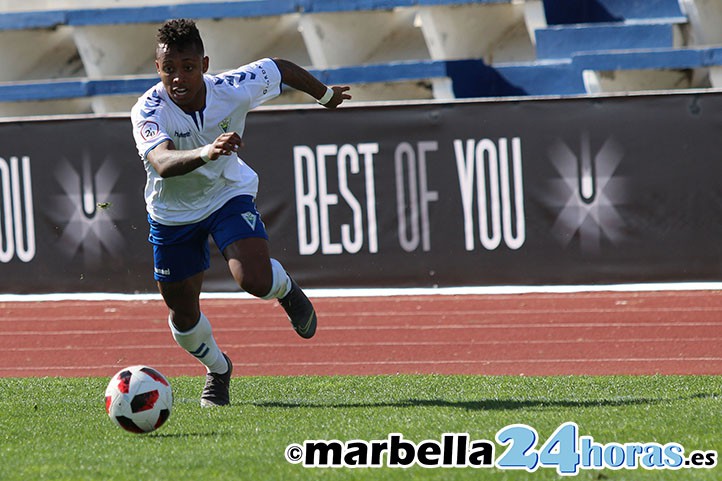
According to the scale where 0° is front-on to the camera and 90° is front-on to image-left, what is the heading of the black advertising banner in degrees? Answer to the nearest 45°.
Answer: approximately 0°

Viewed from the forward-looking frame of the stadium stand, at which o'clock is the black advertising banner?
The black advertising banner is roughly at 12 o'clock from the stadium stand.

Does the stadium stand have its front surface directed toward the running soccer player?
yes

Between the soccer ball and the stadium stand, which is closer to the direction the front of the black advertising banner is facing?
the soccer ball

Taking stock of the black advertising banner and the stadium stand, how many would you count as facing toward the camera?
2

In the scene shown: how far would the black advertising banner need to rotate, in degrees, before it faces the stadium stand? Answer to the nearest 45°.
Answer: approximately 180°

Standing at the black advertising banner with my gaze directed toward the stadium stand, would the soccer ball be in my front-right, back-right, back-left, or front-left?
back-left

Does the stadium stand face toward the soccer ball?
yes

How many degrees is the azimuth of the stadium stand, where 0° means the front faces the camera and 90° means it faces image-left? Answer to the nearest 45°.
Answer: approximately 0°

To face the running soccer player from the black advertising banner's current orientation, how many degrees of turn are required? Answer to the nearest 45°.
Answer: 0° — it already faces them
